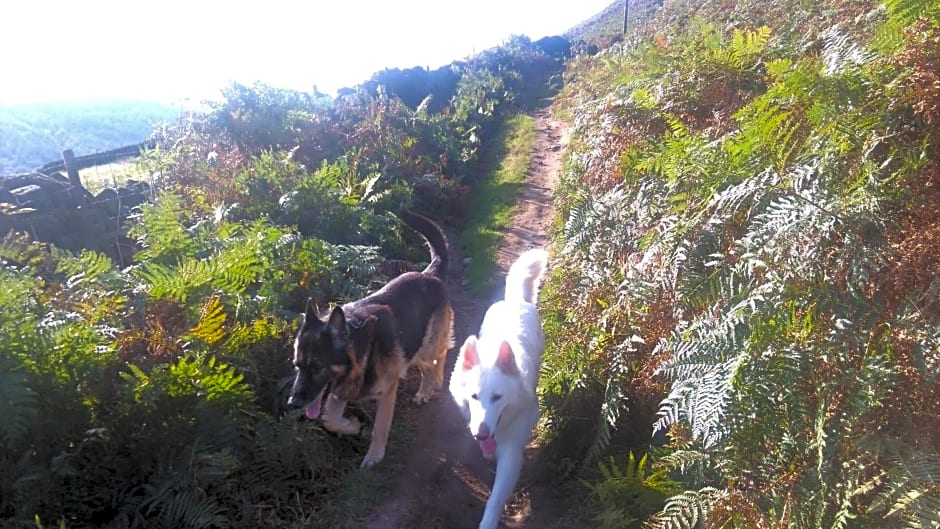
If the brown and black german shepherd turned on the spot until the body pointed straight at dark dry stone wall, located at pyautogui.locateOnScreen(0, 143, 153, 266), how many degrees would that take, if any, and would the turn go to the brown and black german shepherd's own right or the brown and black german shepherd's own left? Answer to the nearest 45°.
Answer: approximately 90° to the brown and black german shepherd's own right

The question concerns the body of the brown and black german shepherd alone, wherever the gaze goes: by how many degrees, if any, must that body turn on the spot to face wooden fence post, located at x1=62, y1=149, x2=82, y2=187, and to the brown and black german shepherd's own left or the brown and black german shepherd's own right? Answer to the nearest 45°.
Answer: approximately 90° to the brown and black german shepherd's own right

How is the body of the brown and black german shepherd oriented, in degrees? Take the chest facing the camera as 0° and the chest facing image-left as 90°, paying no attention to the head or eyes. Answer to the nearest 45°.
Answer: approximately 45°

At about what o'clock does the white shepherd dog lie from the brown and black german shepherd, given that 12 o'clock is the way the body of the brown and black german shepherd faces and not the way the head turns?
The white shepherd dog is roughly at 9 o'clock from the brown and black german shepherd.
